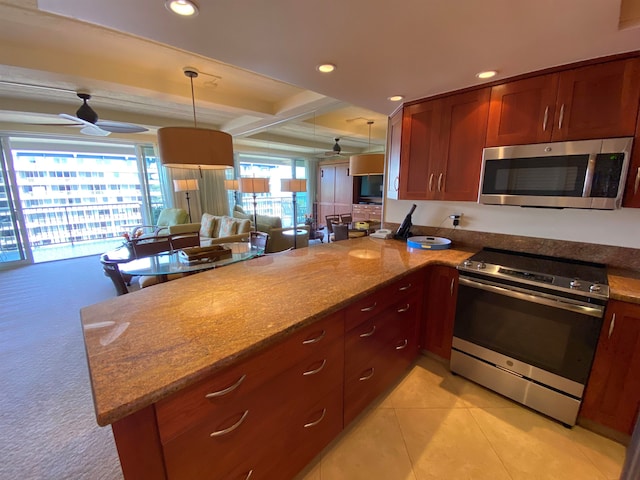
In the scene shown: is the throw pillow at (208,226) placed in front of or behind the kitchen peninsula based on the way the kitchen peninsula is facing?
behind

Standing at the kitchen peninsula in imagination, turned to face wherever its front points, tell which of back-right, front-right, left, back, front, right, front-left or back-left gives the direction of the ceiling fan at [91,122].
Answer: back

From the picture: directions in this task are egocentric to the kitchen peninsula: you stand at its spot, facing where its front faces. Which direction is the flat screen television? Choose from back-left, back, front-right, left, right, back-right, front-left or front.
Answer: back-left

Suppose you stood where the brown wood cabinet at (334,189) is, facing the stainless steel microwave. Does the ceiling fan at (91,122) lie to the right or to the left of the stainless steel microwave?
right

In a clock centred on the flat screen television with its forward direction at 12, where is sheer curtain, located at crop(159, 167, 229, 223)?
The sheer curtain is roughly at 1 o'clock from the flat screen television.

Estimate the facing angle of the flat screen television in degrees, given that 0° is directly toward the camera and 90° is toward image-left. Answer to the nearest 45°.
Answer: approximately 45°

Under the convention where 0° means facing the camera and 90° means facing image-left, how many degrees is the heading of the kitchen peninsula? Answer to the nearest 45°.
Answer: approximately 315°

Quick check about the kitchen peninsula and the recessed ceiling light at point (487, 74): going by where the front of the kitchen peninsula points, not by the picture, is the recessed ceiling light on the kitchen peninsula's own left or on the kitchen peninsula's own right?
on the kitchen peninsula's own left

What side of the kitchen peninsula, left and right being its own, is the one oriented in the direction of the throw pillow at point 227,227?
back

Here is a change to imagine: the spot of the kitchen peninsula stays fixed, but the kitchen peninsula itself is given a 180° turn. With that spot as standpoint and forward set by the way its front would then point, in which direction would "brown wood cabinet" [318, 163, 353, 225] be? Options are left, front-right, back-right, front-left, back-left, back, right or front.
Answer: front-right

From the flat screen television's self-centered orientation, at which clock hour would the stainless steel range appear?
The stainless steel range is roughly at 10 o'clock from the flat screen television.

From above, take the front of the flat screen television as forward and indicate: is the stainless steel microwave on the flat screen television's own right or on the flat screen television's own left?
on the flat screen television's own left

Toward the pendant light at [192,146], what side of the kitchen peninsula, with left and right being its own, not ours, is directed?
back

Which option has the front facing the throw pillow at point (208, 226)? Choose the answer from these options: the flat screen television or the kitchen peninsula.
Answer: the flat screen television

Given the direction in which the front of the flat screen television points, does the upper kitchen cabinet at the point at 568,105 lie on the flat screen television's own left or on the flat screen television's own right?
on the flat screen television's own left

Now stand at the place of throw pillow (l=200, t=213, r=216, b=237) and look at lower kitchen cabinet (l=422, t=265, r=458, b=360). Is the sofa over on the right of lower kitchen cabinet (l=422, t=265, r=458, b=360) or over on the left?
left
